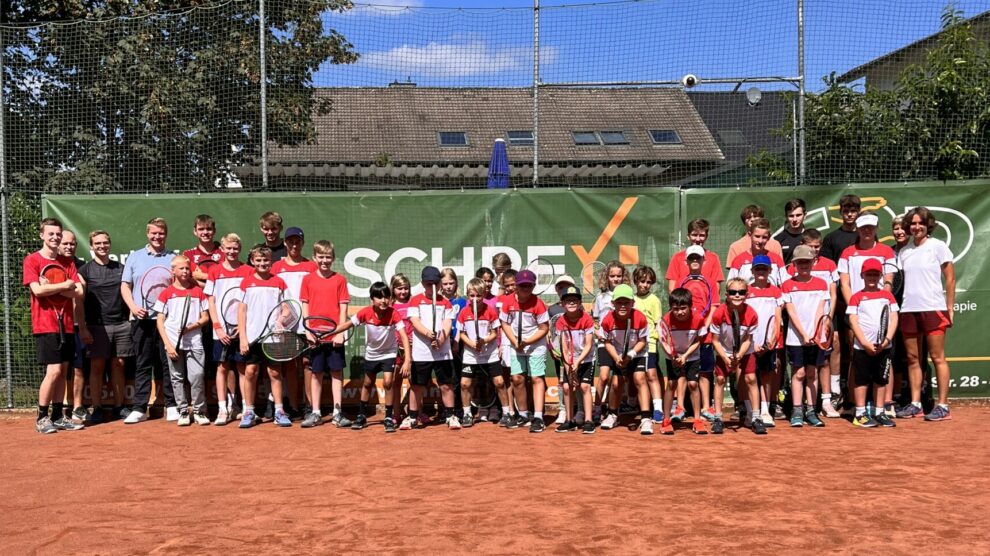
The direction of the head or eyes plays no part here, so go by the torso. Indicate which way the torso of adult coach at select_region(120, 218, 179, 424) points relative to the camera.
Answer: toward the camera

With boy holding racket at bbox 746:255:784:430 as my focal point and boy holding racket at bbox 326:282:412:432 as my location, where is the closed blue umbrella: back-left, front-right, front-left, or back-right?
front-left

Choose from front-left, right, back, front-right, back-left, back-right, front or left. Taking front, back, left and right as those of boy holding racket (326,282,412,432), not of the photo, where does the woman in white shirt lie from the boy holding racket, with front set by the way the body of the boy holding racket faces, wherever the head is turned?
left

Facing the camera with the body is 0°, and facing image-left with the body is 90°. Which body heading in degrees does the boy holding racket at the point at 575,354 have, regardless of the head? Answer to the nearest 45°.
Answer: approximately 0°

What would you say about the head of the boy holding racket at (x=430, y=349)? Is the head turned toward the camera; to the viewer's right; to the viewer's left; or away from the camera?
toward the camera

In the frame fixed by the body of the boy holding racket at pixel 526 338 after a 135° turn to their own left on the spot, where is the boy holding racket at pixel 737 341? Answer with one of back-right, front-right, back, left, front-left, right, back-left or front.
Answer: front-right

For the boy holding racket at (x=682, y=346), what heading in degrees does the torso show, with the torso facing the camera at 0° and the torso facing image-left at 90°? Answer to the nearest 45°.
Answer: approximately 0°

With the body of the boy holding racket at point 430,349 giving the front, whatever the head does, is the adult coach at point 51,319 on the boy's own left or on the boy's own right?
on the boy's own right

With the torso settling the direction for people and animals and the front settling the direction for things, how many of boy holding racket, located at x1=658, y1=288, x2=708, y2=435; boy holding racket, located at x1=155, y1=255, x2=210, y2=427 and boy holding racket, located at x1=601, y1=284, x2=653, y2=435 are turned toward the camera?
3

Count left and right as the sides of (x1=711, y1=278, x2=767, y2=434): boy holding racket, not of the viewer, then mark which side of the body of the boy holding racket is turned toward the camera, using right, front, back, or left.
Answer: front

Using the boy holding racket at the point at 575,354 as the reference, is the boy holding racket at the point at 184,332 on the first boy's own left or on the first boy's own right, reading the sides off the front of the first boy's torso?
on the first boy's own right

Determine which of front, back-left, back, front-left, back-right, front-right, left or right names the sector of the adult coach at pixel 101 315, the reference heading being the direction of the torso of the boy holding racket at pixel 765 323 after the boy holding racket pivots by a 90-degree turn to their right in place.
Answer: front

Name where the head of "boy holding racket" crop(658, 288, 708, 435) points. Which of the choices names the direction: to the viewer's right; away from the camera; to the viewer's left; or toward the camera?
toward the camera

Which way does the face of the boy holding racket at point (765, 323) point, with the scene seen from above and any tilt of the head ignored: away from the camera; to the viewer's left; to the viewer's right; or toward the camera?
toward the camera

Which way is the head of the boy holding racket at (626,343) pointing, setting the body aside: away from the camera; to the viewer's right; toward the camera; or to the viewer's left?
toward the camera

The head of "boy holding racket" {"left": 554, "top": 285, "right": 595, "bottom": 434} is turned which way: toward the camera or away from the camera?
toward the camera
